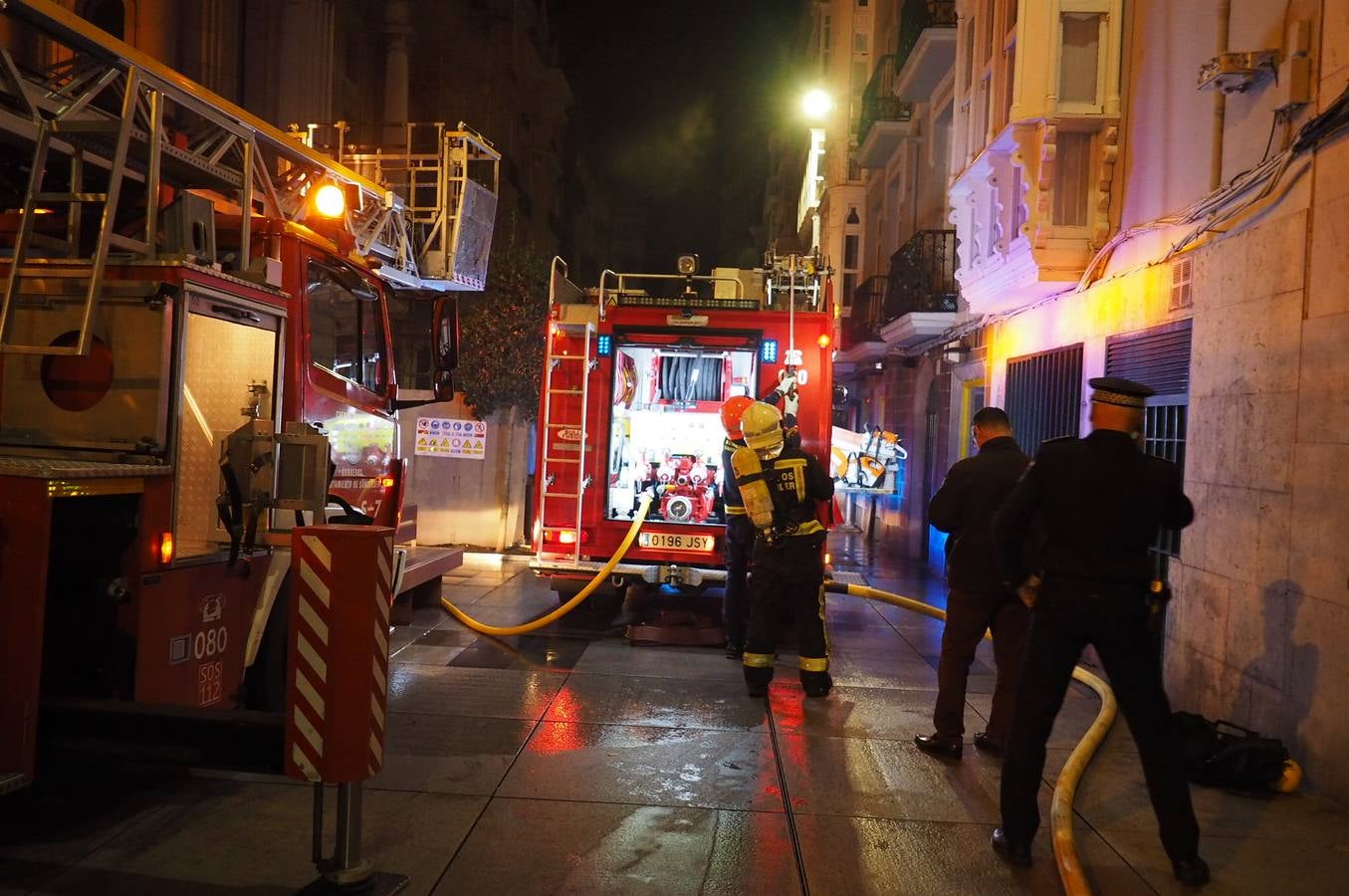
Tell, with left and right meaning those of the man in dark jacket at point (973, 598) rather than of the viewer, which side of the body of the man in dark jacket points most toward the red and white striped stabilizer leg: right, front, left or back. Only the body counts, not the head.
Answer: left

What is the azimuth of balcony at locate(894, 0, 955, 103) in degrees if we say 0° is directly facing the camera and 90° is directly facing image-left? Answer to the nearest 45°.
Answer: approximately 90°

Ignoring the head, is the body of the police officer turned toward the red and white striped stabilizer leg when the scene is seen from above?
no

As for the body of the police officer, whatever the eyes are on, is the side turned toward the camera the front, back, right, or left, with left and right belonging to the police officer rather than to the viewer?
back

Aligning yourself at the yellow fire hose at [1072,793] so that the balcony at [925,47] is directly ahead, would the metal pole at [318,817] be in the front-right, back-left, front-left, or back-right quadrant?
back-left

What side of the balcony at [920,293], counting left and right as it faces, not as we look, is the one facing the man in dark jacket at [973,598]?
left

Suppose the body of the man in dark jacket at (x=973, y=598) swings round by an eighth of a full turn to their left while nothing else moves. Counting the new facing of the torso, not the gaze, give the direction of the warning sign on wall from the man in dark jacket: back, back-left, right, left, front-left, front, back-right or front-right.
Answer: front-right

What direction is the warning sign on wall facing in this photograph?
toward the camera

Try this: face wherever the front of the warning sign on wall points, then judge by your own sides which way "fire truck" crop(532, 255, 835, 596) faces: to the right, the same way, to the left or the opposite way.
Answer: the opposite way

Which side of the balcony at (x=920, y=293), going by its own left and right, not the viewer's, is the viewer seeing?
left

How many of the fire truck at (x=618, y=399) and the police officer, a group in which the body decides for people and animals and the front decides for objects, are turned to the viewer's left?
0

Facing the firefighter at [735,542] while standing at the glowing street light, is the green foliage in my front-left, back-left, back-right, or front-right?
front-right

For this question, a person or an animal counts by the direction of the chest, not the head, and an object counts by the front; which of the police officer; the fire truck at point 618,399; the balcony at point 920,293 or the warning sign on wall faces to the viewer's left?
the balcony

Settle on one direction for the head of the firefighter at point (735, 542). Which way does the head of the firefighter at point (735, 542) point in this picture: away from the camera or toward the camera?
away from the camera

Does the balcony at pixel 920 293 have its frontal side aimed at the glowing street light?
no

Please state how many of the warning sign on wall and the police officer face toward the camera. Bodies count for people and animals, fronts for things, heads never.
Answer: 1

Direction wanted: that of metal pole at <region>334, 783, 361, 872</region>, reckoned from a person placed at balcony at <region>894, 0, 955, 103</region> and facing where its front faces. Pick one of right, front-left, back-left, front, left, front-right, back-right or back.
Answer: left

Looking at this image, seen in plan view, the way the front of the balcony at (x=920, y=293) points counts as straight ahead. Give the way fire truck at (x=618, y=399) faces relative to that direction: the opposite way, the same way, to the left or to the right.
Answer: to the right

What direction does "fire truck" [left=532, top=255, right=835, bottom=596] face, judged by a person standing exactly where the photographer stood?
facing away from the viewer
